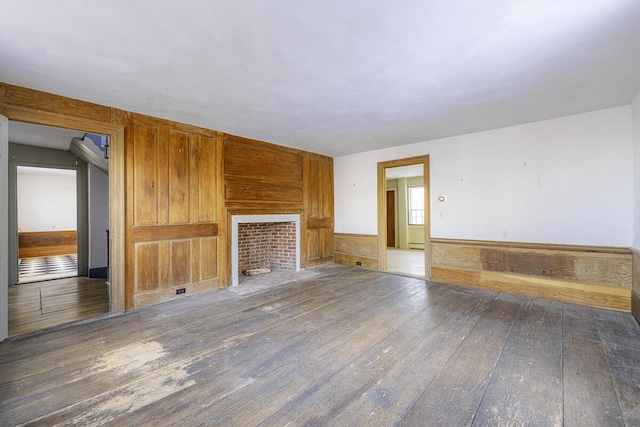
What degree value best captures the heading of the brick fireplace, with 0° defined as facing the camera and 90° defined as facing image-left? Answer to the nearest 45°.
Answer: approximately 315°

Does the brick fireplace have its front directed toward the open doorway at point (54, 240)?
no
